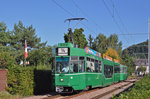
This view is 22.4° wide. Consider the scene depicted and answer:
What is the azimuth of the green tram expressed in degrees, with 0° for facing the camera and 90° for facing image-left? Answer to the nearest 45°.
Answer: approximately 45°

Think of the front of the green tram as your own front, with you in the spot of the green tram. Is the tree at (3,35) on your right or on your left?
on your right

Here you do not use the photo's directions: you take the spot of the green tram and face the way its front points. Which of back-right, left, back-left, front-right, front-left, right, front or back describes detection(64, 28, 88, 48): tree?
back-right
